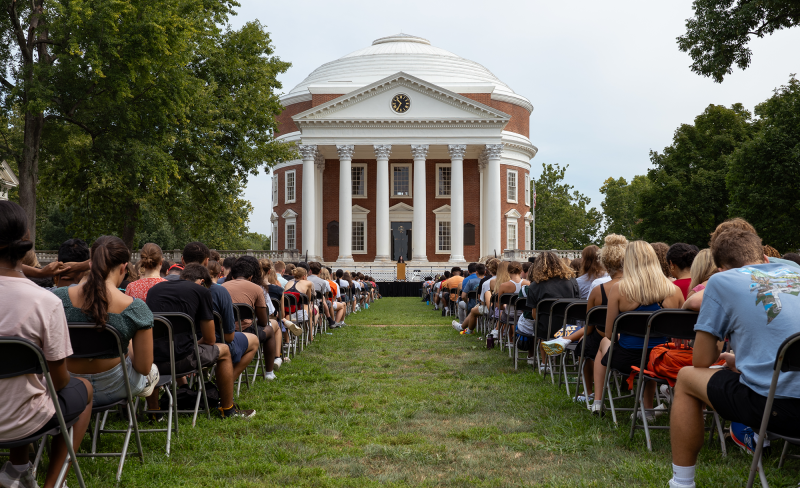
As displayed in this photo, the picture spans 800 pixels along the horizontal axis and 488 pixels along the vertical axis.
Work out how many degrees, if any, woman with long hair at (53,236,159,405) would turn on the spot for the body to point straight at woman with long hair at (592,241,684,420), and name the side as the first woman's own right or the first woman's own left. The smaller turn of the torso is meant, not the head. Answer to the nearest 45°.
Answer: approximately 90° to the first woman's own right

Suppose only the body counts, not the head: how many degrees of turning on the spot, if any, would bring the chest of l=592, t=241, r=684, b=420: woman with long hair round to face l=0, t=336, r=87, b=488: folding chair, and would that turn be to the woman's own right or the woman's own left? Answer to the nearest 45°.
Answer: approximately 135° to the woman's own left

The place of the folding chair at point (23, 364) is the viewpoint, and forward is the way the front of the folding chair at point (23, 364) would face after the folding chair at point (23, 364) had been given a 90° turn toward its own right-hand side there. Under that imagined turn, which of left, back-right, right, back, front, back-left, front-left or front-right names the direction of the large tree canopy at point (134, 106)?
back-left

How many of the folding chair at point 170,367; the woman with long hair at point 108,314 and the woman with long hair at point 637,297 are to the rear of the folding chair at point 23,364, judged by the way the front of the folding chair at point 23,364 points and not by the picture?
0

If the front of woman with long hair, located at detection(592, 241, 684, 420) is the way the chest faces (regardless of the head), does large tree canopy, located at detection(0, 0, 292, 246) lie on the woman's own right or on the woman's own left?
on the woman's own left

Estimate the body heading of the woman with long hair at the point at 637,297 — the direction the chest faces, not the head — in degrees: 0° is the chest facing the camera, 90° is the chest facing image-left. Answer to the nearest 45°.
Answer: approximately 180°

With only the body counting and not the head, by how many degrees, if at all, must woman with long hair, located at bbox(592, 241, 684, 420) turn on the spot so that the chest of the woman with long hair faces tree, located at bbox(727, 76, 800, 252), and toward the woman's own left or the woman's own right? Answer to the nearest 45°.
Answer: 0° — they already face it

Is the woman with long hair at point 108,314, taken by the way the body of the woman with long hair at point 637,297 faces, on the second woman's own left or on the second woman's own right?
on the second woman's own left

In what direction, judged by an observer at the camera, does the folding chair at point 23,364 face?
facing away from the viewer and to the right of the viewer

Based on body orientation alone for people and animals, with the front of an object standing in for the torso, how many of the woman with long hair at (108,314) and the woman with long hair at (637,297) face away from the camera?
2

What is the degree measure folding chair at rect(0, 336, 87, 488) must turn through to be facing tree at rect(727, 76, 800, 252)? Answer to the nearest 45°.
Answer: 0° — it already faces it

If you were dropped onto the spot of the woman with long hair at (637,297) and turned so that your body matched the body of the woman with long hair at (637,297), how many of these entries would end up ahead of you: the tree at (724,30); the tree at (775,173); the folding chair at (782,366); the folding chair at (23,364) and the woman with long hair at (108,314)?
2

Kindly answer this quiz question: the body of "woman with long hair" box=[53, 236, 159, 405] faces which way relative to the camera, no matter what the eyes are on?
away from the camera

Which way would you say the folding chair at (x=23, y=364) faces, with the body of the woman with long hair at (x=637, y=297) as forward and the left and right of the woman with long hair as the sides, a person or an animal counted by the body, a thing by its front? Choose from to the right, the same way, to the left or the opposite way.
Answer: the same way

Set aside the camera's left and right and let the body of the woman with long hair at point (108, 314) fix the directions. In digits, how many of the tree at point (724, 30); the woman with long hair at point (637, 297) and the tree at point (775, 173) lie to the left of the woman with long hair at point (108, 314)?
0

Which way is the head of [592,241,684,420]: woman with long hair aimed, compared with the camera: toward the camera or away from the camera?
away from the camera

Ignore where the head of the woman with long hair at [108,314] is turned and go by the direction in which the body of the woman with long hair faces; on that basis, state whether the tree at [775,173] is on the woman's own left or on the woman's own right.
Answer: on the woman's own right

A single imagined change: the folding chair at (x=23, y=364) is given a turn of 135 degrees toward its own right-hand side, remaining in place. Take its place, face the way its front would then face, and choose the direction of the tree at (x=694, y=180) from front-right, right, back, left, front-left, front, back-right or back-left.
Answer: back-left

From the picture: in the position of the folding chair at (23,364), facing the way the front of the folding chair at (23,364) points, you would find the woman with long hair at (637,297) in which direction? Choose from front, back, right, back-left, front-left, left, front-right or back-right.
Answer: front-right

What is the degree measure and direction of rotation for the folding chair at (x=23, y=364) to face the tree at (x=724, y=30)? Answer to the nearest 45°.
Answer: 0° — it already faces it
